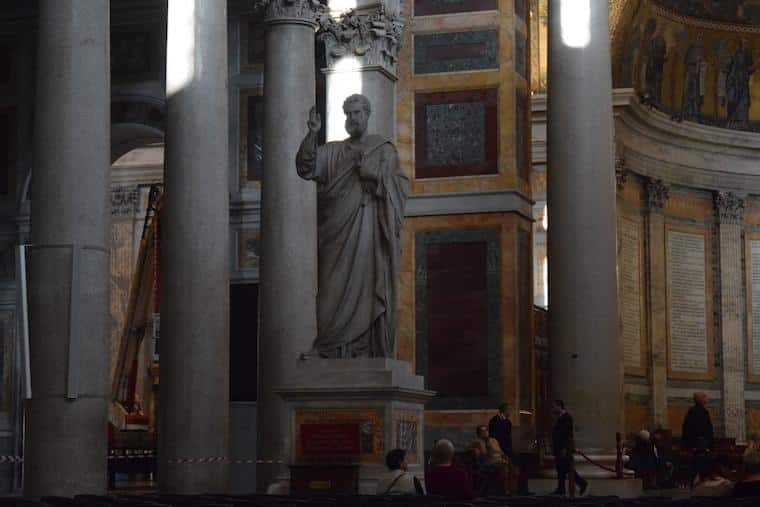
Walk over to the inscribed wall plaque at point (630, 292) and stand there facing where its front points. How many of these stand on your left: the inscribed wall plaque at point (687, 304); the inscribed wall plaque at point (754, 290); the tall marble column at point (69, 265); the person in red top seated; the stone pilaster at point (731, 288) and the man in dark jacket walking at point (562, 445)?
3

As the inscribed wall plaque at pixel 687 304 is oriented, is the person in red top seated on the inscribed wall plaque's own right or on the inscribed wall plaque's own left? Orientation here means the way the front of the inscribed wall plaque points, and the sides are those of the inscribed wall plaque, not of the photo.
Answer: on the inscribed wall plaque's own right

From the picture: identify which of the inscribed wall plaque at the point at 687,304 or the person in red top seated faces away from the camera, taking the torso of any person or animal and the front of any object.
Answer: the person in red top seated

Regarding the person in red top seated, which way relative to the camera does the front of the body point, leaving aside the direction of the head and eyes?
away from the camera

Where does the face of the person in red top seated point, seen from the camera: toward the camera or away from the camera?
away from the camera

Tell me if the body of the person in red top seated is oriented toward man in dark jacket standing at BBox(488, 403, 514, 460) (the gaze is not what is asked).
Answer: yes

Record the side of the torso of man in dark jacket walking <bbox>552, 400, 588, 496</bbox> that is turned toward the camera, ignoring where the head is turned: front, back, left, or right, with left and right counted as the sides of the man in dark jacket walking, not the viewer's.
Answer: left

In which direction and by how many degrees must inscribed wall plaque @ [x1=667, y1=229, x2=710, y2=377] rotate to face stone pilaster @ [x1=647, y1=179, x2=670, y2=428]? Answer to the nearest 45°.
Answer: approximately 90° to its right

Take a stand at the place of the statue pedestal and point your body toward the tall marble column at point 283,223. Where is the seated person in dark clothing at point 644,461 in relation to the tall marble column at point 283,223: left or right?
right

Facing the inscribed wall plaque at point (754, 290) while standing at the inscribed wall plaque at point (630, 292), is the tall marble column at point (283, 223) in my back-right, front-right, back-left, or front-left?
back-right

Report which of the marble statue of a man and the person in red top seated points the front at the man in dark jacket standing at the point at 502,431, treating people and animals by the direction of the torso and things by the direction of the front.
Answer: the person in red top seated

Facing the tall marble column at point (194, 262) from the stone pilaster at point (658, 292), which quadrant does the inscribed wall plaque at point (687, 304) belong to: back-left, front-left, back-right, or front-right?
back-left
